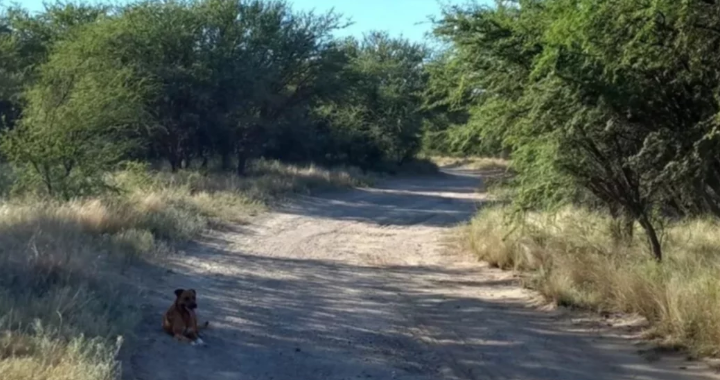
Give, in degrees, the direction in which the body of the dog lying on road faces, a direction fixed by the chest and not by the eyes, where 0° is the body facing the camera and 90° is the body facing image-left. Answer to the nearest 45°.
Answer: approximately 315°

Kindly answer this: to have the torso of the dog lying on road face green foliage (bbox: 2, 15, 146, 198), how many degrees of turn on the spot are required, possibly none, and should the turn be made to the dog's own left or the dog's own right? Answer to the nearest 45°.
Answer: approximately 135° to the dog's own left
